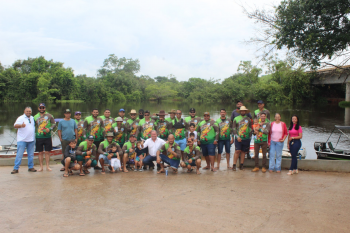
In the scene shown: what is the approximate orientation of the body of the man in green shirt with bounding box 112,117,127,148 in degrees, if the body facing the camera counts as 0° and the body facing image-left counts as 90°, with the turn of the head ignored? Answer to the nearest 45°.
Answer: approximately 0°

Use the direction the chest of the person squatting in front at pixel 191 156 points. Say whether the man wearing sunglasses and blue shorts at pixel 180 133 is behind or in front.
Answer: behind

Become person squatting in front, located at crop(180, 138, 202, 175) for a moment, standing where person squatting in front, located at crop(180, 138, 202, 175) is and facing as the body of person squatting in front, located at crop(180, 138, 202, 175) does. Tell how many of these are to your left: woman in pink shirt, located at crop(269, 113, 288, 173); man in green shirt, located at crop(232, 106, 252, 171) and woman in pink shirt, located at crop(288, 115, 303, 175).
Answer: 3

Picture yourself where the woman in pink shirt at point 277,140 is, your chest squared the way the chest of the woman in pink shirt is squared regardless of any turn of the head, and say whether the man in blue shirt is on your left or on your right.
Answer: on your right

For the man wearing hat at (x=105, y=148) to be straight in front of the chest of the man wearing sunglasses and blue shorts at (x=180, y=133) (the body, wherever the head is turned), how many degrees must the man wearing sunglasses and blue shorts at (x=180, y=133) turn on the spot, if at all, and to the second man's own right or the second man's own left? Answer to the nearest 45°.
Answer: approximately 90° to the second man's own right

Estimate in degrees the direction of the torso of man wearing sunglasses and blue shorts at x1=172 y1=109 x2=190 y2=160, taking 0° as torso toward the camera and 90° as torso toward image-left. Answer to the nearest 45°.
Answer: approximately 0°
